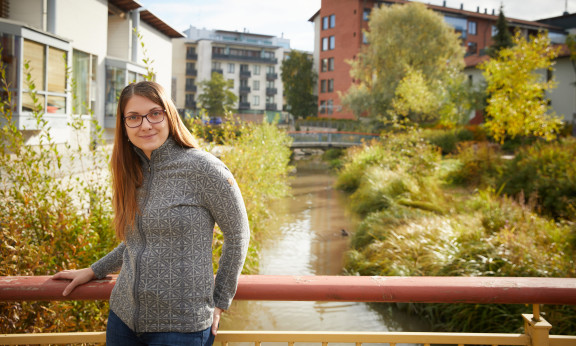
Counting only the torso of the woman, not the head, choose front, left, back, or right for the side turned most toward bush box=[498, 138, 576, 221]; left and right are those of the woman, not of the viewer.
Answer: back

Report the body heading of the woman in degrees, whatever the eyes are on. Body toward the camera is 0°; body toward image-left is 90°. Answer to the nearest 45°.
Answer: approximately 45°

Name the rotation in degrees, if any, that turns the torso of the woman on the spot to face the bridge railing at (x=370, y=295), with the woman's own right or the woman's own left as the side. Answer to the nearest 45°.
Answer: approximately 135° to the woman's own left

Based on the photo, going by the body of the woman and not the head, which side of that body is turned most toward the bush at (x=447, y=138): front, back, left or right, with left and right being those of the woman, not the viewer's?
back
